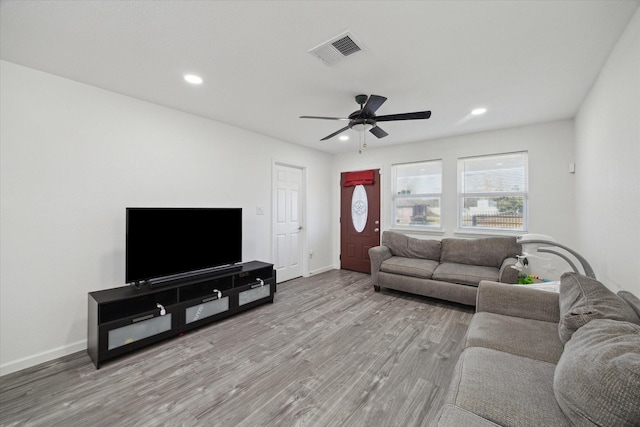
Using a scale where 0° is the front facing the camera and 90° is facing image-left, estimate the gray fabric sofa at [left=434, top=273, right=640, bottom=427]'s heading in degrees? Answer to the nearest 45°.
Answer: approximately 90°

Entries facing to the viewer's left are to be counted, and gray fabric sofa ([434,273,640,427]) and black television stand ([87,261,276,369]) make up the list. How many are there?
1

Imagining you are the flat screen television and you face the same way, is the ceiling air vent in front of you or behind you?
in front

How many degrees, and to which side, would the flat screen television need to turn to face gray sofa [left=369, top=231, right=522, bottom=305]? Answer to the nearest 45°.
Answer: approximately 45° to its left

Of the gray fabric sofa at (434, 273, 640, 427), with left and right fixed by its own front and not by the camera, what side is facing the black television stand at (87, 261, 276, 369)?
front

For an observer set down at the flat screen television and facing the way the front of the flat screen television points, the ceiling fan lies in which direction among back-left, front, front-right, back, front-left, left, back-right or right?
front

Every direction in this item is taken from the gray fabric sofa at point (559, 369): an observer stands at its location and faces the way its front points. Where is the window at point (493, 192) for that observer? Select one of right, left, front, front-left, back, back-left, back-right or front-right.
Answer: right

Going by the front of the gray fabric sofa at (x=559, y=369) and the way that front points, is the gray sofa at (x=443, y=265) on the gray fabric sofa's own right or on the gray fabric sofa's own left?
on the gray fabric sofa's own right

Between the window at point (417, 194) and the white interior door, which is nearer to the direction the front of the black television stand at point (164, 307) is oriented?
the window

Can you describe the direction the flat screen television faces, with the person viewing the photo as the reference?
facing the viewer and to the right of the viewer

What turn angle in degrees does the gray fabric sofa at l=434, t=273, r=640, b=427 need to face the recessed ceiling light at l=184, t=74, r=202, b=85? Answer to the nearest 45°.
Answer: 0° — it already faces it

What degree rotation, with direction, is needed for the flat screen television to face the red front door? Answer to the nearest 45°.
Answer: approximately 45° to its left

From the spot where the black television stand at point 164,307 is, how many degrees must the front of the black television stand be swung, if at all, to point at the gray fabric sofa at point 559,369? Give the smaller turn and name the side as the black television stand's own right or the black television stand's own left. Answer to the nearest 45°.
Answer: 0° — it already faces it

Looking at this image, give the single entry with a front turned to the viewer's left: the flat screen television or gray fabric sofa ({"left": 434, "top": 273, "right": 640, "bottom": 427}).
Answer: the gray fabric sofa
